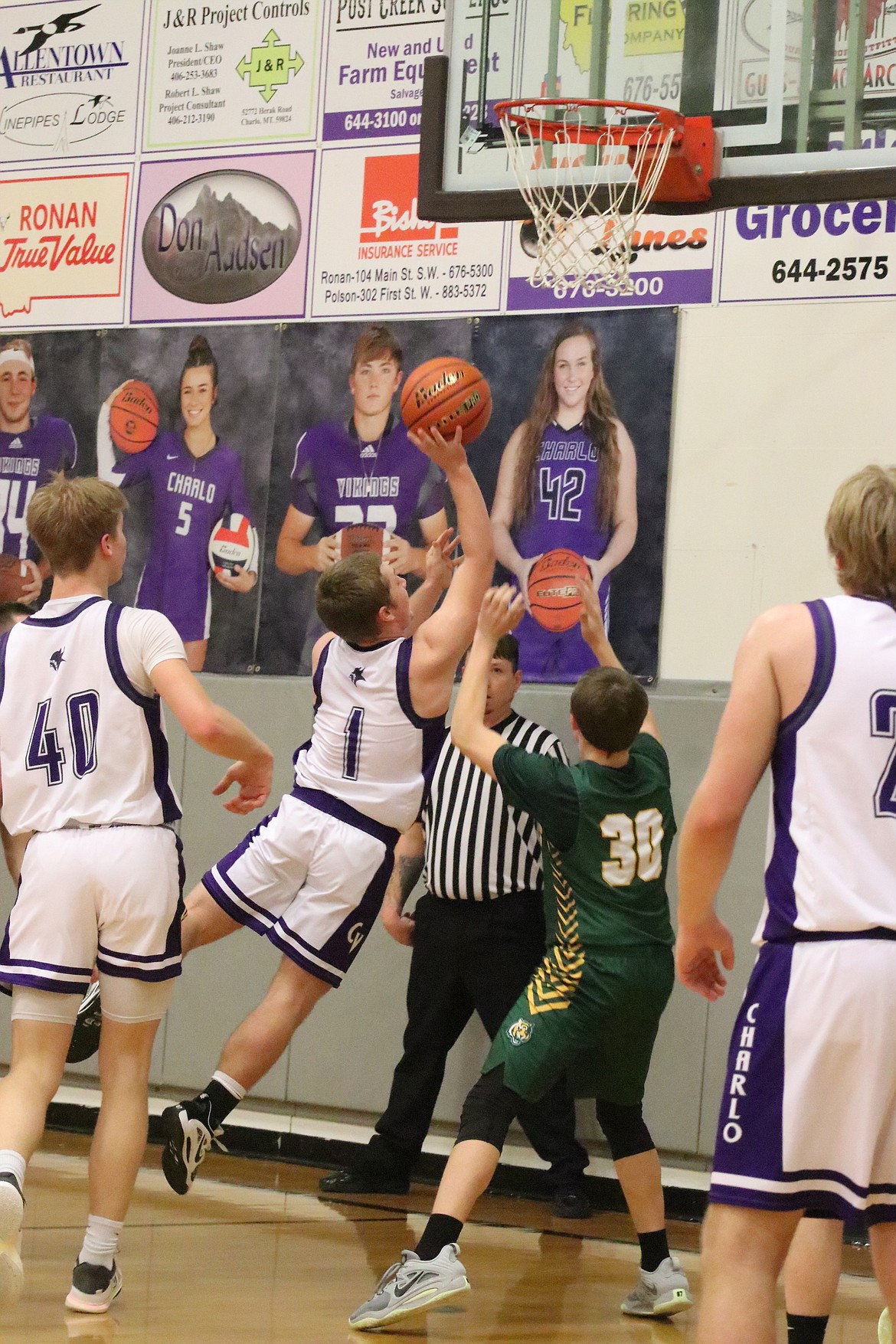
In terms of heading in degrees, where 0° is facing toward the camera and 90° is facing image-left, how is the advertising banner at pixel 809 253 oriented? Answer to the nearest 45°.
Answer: approximately 0°

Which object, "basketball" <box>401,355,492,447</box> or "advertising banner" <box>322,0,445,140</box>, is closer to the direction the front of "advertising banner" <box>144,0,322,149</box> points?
the basketball

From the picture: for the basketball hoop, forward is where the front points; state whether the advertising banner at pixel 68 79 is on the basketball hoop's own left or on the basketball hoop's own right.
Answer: on the basketball hoop's own right

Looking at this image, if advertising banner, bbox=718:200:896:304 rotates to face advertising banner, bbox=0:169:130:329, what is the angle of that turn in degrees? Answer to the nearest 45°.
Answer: approximately 90° to its right

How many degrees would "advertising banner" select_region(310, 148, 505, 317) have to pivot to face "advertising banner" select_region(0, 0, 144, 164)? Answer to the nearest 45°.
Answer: approximately 135° to its right

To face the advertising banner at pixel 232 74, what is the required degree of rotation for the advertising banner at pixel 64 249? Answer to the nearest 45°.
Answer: approximately 45° to its left

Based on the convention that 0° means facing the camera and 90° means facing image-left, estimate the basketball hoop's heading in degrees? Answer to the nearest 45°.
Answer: approximately 45°

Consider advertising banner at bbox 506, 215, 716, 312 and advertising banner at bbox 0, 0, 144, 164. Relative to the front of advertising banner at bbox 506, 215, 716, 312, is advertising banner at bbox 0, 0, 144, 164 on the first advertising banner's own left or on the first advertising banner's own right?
on the first advertising banner's own right

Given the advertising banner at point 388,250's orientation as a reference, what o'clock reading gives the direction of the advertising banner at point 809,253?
the advertising banner at point 809,253 is roughly at 10 o'clock from the advertising banner at point 388,250.

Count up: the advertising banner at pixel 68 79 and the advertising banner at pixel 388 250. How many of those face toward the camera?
2
